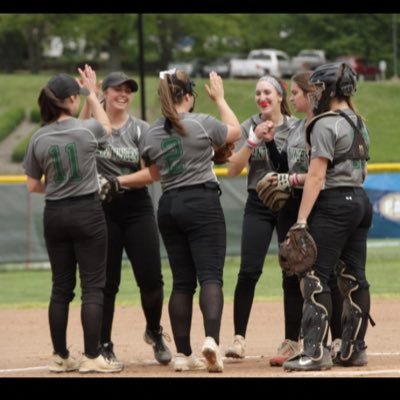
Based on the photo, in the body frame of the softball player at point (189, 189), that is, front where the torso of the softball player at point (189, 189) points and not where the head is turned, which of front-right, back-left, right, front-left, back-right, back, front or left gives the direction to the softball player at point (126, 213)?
left

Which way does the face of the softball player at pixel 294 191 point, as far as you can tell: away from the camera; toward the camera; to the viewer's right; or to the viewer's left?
to the viewer's left

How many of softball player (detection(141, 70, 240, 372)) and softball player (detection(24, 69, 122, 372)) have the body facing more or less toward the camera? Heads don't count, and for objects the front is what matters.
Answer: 0

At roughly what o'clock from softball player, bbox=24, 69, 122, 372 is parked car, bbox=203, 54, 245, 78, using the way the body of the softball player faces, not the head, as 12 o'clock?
The parked car is roughly at 11 o'clock from the softball player.

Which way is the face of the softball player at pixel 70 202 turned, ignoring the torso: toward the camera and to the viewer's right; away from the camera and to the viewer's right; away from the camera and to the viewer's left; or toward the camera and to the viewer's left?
away from the camera and to the viewer's right

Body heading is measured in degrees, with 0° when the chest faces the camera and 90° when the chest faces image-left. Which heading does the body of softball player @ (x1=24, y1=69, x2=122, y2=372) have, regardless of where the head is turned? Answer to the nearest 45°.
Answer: approximately 225°

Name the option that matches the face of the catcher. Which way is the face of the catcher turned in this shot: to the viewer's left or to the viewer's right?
to the viewer's left

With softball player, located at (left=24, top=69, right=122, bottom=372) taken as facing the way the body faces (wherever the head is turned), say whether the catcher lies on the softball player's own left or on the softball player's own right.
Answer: on the softball player's own right

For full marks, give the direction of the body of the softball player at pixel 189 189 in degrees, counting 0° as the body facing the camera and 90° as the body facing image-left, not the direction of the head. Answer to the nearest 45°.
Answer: approximately 225°

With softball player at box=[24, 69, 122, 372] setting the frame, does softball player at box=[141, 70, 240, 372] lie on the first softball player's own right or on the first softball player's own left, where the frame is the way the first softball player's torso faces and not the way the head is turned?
on the first softball player's own right

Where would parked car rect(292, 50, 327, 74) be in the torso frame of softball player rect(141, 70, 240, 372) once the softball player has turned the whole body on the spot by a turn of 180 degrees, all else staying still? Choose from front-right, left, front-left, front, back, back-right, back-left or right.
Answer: back-right
